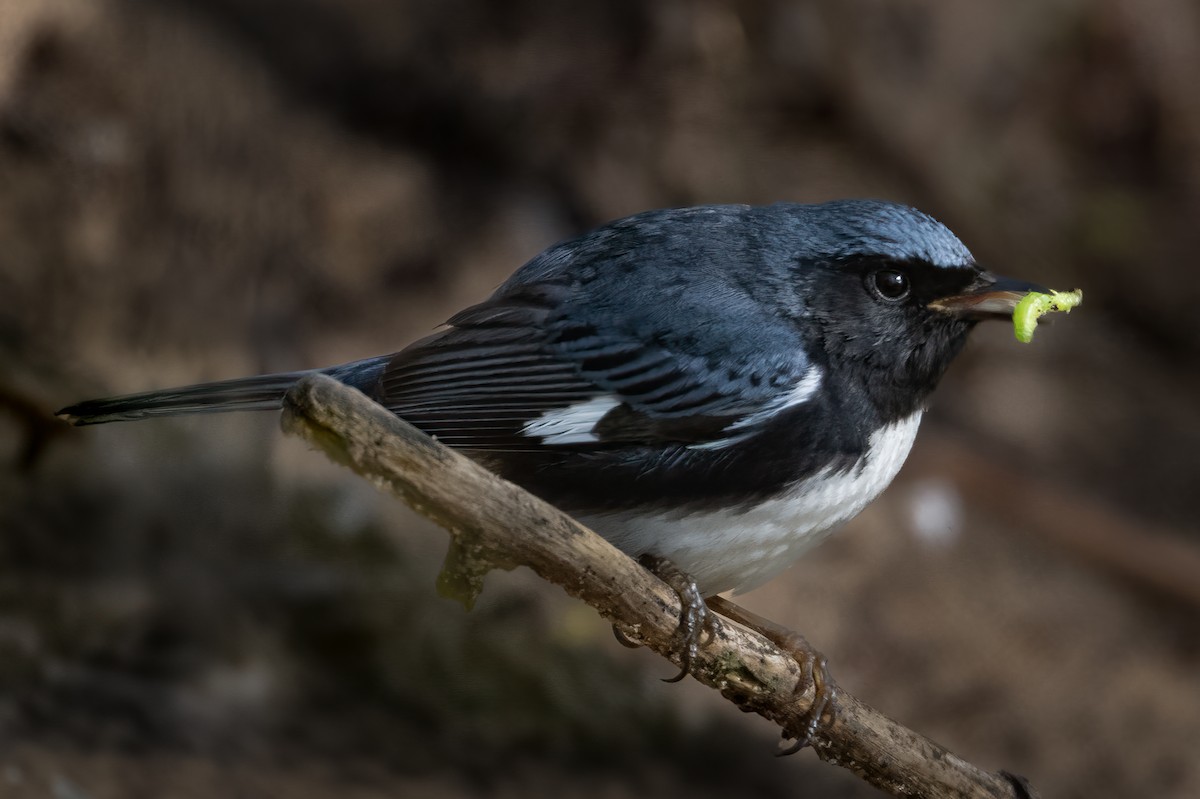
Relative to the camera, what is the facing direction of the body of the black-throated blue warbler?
to the viewer's right
